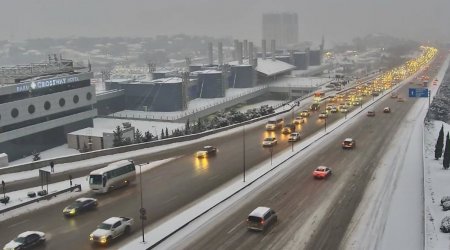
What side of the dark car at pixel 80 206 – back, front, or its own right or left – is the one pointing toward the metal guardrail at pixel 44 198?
right

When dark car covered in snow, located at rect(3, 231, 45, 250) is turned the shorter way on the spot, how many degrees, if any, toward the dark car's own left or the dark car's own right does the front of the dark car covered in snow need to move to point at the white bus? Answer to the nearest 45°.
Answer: approximately 180°

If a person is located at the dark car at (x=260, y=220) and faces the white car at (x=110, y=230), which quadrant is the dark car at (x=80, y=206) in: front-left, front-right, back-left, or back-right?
front-right

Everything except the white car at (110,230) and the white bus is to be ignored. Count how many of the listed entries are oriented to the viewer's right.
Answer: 0

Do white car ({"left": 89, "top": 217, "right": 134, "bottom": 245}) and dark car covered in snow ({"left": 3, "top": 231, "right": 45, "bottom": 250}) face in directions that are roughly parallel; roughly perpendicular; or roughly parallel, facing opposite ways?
roughly parallel

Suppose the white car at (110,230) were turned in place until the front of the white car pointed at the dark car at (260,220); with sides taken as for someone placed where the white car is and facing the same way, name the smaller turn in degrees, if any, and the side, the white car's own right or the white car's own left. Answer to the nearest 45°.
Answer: approximately 135° to the white car's own left

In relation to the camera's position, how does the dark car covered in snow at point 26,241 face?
facing the viewer and to the left of the viewer

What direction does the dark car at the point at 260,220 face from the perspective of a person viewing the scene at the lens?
facing away from the viewer and to the right of the viewer

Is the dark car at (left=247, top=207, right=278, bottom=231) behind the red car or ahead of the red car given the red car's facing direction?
behind

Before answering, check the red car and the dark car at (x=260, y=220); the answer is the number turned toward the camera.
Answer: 0

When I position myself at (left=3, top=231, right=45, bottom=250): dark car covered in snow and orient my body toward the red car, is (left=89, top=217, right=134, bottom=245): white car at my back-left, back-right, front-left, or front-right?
front-right

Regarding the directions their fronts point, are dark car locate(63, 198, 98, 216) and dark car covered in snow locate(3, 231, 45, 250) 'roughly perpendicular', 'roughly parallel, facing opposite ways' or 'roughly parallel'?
roughly parallel

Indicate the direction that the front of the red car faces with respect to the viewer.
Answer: facing away from the viewer and to the right of the viewer

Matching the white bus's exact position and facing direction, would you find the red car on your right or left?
on your left

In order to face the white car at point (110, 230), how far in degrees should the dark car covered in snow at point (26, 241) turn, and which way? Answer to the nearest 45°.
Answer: approximately 135° to its left
